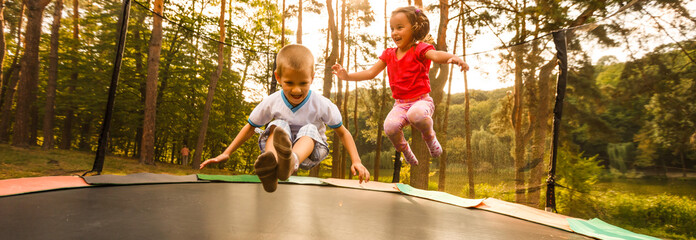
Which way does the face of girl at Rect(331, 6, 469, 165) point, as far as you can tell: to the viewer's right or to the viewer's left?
to the viewer's left

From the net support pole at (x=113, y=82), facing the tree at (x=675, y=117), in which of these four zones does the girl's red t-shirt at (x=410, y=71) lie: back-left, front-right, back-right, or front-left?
front-right

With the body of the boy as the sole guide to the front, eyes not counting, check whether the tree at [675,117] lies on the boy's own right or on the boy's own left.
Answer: on the boy's own left

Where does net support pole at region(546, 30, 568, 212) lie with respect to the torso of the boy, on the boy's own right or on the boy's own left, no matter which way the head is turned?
on the boy's own left

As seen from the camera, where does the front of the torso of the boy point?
toward the camera

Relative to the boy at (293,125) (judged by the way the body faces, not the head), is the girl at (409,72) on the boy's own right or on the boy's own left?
on the boy's own left

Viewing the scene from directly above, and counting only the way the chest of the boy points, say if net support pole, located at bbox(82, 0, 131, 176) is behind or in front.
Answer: behind

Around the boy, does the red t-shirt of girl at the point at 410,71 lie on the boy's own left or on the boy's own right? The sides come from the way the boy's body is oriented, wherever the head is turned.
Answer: on the boy's own left
